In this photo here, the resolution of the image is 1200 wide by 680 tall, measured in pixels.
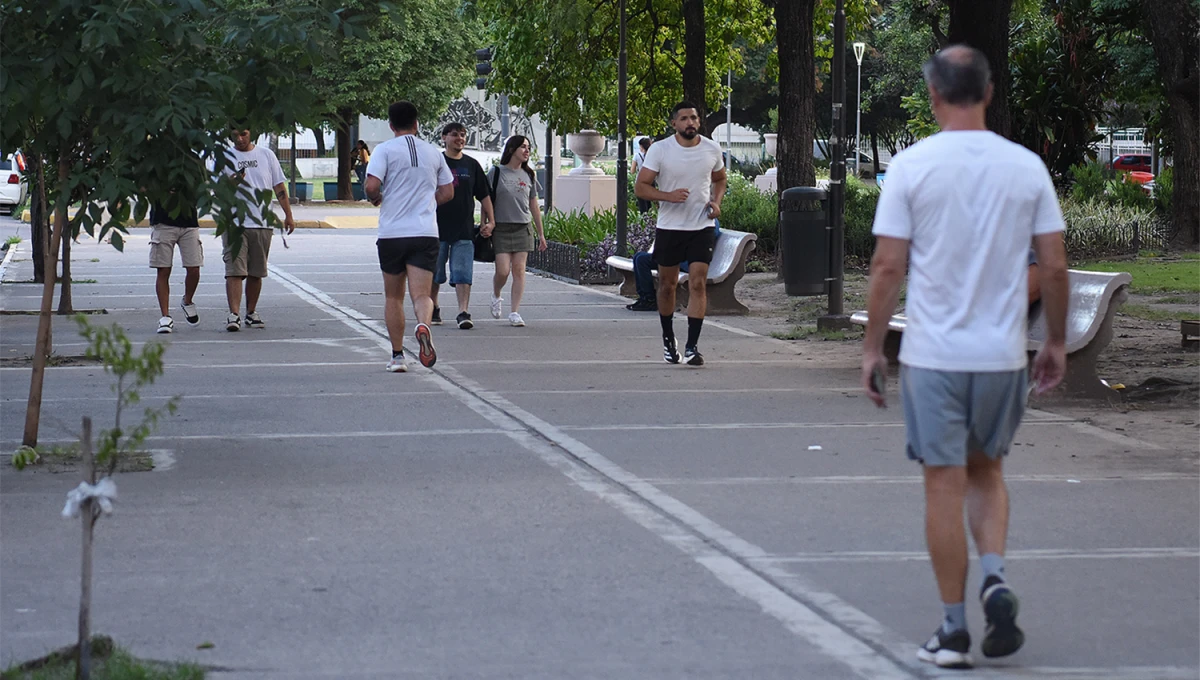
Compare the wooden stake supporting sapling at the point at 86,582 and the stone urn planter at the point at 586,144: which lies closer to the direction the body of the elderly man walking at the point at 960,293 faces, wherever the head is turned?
the stone urn planter

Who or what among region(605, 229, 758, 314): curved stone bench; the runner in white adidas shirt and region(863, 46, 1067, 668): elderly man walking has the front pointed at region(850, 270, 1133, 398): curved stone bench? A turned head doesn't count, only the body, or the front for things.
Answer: the elderly man walking

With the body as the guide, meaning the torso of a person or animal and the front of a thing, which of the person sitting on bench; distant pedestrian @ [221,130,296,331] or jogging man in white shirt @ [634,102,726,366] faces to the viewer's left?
the person sitting on bench

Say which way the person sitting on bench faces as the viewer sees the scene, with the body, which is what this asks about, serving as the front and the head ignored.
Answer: to the viewer's left

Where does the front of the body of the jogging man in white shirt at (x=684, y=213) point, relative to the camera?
toward the camera

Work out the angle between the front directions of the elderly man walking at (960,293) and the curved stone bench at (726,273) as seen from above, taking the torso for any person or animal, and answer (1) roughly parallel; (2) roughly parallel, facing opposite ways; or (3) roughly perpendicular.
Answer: roughly perpendicular

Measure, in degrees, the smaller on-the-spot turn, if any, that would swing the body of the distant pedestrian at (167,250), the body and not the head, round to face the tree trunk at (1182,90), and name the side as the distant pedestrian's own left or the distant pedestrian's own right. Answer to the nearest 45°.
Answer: approximately 135° to the distant pedestrian's own left

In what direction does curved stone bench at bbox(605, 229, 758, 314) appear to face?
to the viewer's left

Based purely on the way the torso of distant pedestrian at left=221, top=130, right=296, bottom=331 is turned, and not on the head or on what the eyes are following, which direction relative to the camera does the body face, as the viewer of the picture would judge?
toward the camera

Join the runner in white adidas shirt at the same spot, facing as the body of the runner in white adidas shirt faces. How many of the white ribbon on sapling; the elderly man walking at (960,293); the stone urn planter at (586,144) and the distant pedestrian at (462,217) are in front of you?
2

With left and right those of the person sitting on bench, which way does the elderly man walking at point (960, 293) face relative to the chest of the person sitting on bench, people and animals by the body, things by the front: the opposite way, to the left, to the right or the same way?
to the right

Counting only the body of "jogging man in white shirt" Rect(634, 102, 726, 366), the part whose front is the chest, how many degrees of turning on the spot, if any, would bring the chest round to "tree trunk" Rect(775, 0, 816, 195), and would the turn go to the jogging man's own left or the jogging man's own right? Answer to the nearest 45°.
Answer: approximately 180°

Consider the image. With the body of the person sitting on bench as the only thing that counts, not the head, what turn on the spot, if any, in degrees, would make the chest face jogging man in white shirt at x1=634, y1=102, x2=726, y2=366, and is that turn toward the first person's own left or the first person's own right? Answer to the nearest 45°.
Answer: approximately 90° to the first person's own left

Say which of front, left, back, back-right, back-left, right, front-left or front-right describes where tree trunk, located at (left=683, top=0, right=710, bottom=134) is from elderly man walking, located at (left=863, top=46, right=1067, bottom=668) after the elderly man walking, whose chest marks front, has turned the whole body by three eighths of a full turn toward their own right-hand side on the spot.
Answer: back-left

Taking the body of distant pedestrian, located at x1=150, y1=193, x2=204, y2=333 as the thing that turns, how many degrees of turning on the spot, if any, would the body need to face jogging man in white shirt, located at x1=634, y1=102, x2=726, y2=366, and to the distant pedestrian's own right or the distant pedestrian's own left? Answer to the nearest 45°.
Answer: approximately 45° to the distant pedestrian's own left

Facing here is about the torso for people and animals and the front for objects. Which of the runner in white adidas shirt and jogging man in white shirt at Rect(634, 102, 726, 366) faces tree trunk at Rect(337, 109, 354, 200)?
the runner in white adidas shirt

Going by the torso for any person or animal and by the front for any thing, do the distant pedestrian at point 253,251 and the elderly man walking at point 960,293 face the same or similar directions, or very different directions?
very different directions

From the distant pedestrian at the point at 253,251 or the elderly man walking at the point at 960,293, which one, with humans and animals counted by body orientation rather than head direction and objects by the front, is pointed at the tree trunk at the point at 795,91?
the elderly man walking

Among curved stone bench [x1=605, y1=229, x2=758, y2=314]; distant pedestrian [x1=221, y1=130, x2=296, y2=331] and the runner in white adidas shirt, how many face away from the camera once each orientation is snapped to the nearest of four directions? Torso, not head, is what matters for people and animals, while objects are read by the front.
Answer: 1

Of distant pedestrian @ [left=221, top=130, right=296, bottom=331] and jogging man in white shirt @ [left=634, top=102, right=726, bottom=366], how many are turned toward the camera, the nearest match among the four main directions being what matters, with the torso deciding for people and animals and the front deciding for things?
2

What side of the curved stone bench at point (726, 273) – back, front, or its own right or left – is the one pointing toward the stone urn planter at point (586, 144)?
right

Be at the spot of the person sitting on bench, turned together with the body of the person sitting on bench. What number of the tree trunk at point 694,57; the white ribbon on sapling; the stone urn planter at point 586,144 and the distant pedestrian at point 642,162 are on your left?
1
